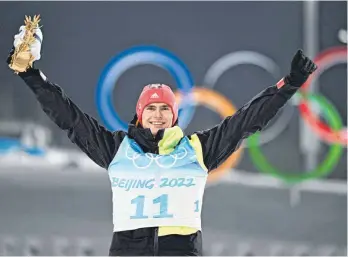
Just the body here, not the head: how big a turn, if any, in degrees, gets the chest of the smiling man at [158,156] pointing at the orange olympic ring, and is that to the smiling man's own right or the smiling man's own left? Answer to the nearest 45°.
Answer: approximately 180°

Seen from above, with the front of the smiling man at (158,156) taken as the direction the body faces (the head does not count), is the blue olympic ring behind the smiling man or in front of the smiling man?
behind

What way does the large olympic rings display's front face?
toward the camera

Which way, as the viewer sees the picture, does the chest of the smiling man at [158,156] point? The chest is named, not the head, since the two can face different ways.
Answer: toward the camera

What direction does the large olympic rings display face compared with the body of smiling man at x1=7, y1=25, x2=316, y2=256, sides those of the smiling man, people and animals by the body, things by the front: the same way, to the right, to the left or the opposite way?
the same way

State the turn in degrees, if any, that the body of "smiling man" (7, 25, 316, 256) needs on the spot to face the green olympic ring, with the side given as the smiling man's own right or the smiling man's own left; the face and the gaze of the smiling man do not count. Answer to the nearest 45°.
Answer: approximately 135° to the smiling man's own left

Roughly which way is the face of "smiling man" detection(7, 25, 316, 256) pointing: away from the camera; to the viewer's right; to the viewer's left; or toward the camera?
toward the camera

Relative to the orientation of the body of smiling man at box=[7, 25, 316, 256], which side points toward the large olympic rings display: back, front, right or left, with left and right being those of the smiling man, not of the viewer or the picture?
back

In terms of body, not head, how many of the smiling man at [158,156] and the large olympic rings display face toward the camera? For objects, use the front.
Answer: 2

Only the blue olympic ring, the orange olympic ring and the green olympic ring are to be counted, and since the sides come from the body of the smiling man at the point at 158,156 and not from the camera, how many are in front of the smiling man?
0

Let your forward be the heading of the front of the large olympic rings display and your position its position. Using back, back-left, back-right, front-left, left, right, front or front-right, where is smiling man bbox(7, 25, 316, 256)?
front
